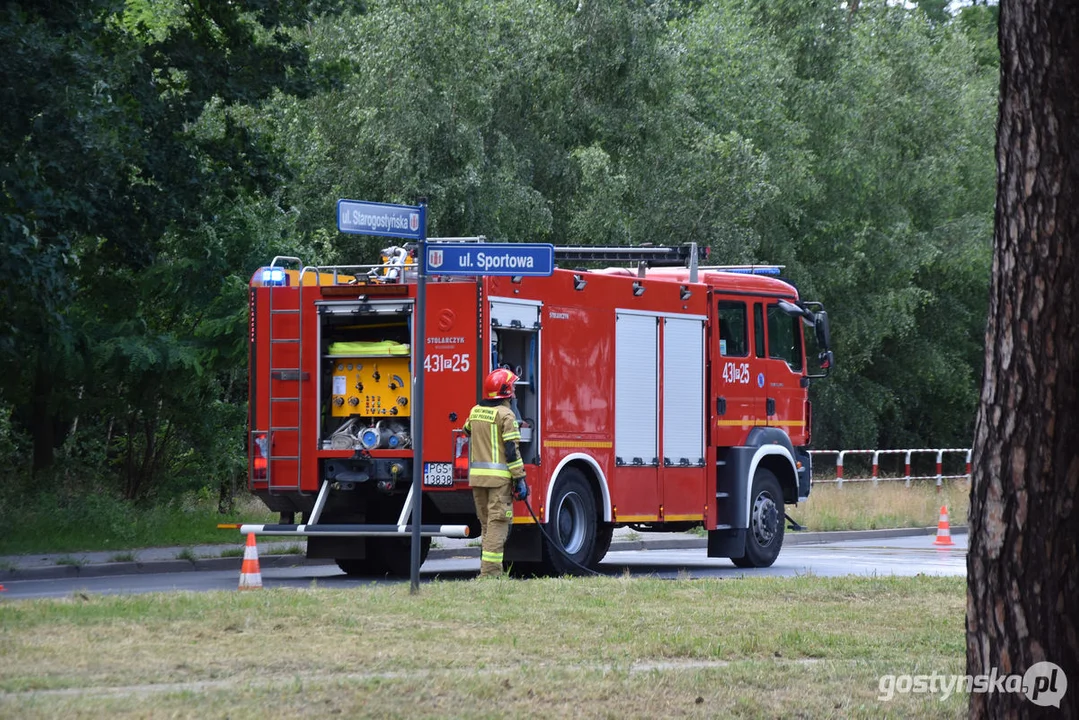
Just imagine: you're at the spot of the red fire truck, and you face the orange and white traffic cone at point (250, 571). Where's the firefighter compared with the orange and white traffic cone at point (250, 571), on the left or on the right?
left

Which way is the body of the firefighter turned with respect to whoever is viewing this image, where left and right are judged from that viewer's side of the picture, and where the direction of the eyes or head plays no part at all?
facing away from the viewer and to the right of the viewer

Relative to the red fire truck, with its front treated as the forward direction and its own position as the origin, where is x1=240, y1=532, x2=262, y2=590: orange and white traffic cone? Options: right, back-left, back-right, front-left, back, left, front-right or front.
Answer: back

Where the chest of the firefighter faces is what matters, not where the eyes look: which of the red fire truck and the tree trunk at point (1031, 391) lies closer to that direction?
the red fire truck

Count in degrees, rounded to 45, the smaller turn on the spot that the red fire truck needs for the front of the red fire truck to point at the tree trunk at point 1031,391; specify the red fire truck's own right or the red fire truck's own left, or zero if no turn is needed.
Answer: approximately 135° to the red fire truck's own right

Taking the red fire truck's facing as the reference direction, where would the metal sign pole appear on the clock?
The metal sign pole is roughly at 5 o'clock from the red fire truck.

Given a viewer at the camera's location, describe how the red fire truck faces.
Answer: facing away from the viewer and to the right of the viewer

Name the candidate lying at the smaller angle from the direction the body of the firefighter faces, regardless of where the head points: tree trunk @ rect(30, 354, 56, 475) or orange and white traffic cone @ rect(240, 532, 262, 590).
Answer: the tree trunk
